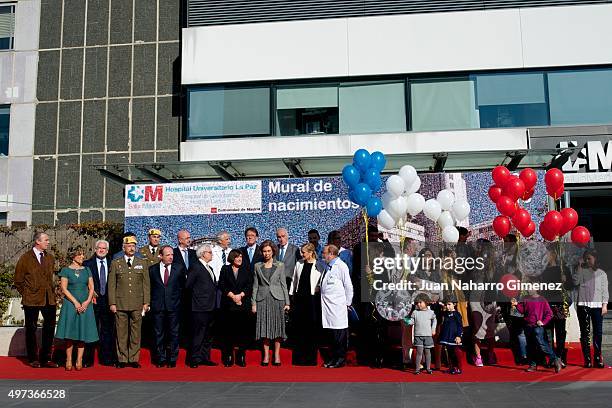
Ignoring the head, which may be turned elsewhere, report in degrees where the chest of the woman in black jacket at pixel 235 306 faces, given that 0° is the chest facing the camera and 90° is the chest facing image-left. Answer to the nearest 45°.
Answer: approximately 0°

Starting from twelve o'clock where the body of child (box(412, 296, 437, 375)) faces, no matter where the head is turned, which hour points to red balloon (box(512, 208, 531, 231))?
The red balloon is roughly at 8 o'clock from the child.

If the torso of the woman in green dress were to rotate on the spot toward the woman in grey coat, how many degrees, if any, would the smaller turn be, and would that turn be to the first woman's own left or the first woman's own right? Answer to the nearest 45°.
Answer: approximately 45° to the first woman's own left

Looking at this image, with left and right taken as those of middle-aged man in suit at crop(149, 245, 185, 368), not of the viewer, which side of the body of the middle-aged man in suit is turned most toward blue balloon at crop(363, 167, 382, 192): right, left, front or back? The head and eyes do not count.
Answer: left

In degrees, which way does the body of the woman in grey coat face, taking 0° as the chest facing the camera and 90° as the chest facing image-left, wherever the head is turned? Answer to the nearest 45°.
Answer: approximately 0°

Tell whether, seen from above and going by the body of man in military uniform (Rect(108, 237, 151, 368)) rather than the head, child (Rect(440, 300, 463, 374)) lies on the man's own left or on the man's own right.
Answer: on the man's own left
